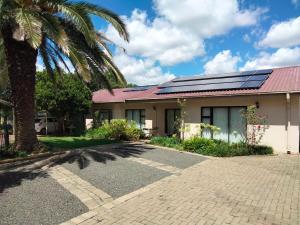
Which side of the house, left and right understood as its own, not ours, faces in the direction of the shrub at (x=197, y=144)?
front

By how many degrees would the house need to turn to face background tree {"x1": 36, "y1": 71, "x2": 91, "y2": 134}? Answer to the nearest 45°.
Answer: approximately 45° to its right

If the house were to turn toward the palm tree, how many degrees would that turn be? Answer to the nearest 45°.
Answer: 0° — it already faces it

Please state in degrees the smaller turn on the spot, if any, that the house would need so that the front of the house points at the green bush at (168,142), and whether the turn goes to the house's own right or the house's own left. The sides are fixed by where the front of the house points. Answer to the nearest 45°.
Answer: approximately 45° to the house's own right
